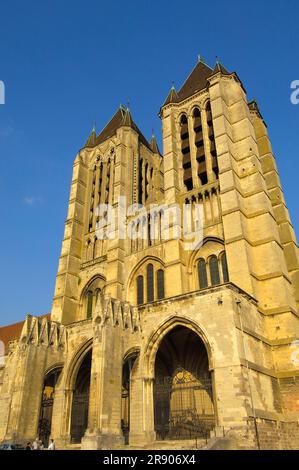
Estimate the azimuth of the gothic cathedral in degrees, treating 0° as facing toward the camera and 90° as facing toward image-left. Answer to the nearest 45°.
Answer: approximately 45°
